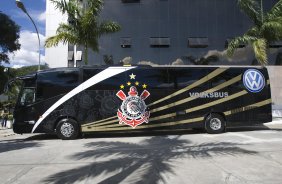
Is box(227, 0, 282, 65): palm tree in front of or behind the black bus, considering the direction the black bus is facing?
behind

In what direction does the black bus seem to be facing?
to the viewer's left

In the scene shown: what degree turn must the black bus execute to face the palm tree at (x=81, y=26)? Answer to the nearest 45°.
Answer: approximately 45° to its right
